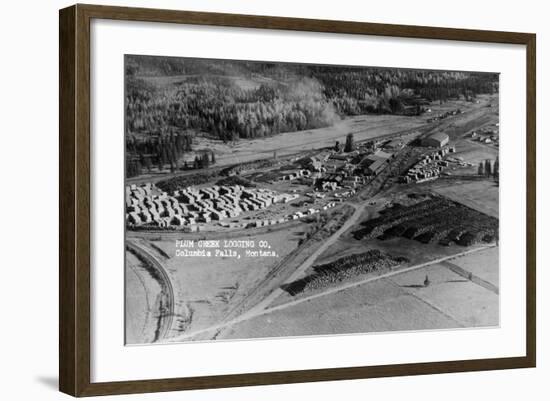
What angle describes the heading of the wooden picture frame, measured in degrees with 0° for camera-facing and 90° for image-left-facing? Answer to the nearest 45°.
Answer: approximately 315°
